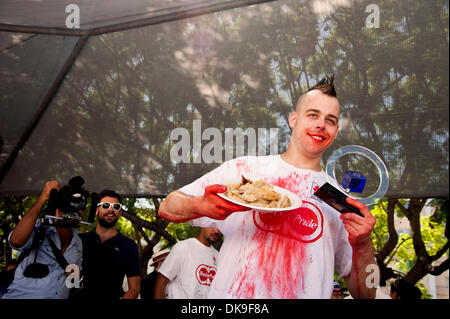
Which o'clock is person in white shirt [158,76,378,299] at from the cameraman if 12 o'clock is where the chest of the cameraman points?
The person in white shirt is roughly at 12 o'clock from the cameraman.

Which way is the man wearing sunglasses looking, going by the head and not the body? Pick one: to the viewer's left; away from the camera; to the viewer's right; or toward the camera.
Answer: toward the camera

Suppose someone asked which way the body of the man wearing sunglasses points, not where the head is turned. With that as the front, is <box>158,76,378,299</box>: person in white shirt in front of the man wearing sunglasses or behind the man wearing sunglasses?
in front

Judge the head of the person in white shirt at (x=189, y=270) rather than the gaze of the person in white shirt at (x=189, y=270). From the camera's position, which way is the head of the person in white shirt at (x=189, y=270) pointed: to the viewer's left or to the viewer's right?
to the viewer's right

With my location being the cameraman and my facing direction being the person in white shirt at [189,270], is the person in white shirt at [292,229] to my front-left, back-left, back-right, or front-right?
front-right

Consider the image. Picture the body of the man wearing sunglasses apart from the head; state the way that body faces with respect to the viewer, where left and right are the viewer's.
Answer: facing the viewer

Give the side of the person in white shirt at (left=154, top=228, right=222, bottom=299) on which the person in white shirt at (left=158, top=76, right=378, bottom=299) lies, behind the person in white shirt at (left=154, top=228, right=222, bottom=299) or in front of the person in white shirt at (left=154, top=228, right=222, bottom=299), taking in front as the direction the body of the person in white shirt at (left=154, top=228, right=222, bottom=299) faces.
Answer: in front

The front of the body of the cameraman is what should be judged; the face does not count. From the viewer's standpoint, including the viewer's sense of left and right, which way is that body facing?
facing the viewer and to the right of the viewer

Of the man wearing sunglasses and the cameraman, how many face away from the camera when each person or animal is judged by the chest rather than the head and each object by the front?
0

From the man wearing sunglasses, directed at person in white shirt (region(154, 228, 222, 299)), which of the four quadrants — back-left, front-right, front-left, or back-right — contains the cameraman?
back-right

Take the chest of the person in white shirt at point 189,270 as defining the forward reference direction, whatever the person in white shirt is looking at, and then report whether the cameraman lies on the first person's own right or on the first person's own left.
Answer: on the first person's own right

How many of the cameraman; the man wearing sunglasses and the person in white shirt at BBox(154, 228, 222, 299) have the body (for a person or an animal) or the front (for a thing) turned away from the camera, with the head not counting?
0
